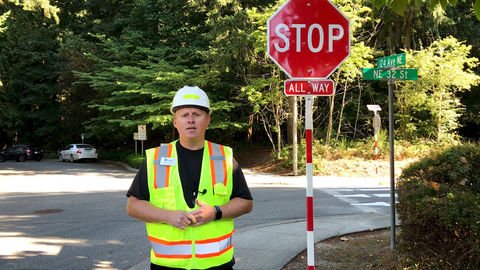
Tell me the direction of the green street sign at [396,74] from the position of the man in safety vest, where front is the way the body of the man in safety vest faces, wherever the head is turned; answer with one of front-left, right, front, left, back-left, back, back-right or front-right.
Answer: back-left

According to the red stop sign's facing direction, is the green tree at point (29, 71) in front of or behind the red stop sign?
behind

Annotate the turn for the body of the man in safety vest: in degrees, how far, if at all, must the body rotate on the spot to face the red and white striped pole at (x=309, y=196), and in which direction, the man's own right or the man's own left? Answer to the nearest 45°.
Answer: approximately 135° to the man's own left

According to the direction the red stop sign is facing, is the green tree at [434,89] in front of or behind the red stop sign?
behind

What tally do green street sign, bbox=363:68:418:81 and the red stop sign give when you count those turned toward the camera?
2

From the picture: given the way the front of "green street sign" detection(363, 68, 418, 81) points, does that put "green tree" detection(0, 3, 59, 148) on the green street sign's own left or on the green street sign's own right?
on the green street sign's own right

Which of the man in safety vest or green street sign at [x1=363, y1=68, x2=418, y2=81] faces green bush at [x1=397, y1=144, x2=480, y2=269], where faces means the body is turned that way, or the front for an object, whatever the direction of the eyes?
the green street sign
